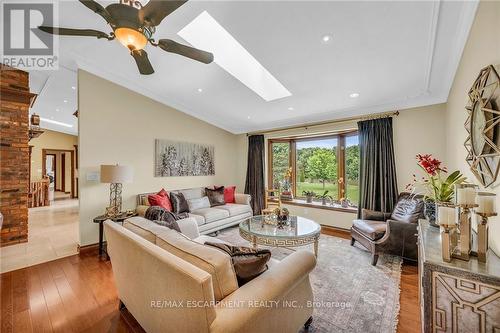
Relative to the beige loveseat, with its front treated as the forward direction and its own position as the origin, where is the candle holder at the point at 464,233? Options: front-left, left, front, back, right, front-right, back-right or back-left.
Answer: front-right

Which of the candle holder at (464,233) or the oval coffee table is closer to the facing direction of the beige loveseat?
the oval coffee table

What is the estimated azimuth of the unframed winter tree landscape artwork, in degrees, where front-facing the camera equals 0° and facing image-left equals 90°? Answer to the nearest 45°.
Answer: approximately 315°

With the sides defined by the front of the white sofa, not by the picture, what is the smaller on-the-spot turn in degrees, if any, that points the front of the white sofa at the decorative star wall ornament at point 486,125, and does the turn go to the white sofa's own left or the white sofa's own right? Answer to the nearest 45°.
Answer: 0° — it already faces it

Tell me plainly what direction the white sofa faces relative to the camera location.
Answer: facing the viewer and to the right of the viewer

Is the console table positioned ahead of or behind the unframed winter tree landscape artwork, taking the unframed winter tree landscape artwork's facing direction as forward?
ahead

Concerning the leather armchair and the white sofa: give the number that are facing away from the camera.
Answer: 0

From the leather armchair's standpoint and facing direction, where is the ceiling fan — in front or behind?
in front

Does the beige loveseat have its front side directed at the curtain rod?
yes

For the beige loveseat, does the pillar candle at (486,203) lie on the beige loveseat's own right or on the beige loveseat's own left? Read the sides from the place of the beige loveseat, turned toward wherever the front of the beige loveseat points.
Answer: on the beige loveseat's own right

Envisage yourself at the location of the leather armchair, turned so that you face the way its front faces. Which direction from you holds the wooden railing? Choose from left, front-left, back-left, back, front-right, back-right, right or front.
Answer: front-right

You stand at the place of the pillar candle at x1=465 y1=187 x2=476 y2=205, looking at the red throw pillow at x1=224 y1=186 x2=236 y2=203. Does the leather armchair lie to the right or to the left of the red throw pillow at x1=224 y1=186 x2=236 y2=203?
right

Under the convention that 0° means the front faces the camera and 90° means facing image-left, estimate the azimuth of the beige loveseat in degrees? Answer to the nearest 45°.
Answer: approximately 225°

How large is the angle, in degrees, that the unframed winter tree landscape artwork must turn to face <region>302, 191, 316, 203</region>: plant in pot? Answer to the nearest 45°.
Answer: approximately 45° to its left
